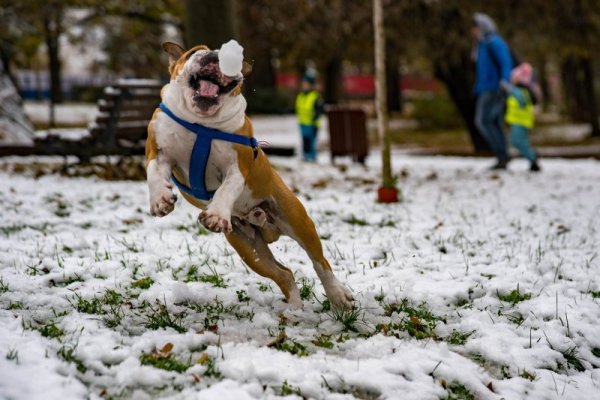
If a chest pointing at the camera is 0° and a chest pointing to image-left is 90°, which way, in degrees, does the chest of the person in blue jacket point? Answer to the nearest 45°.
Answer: approximately 90°

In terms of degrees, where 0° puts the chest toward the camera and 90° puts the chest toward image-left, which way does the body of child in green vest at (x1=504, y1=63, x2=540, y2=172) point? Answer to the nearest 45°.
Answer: approximately 90°

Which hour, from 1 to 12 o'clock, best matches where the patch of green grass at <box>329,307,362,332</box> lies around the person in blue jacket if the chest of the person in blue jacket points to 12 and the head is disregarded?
The patch of green grass is roughly at 9 o'clock from the person in blue jacket.

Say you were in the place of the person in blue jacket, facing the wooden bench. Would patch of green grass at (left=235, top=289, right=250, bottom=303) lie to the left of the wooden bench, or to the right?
left

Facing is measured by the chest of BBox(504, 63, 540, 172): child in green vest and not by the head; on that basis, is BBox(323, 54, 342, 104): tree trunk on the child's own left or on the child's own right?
on the child's own right

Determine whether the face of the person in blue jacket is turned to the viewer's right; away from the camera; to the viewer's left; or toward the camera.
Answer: to the viewer's left
